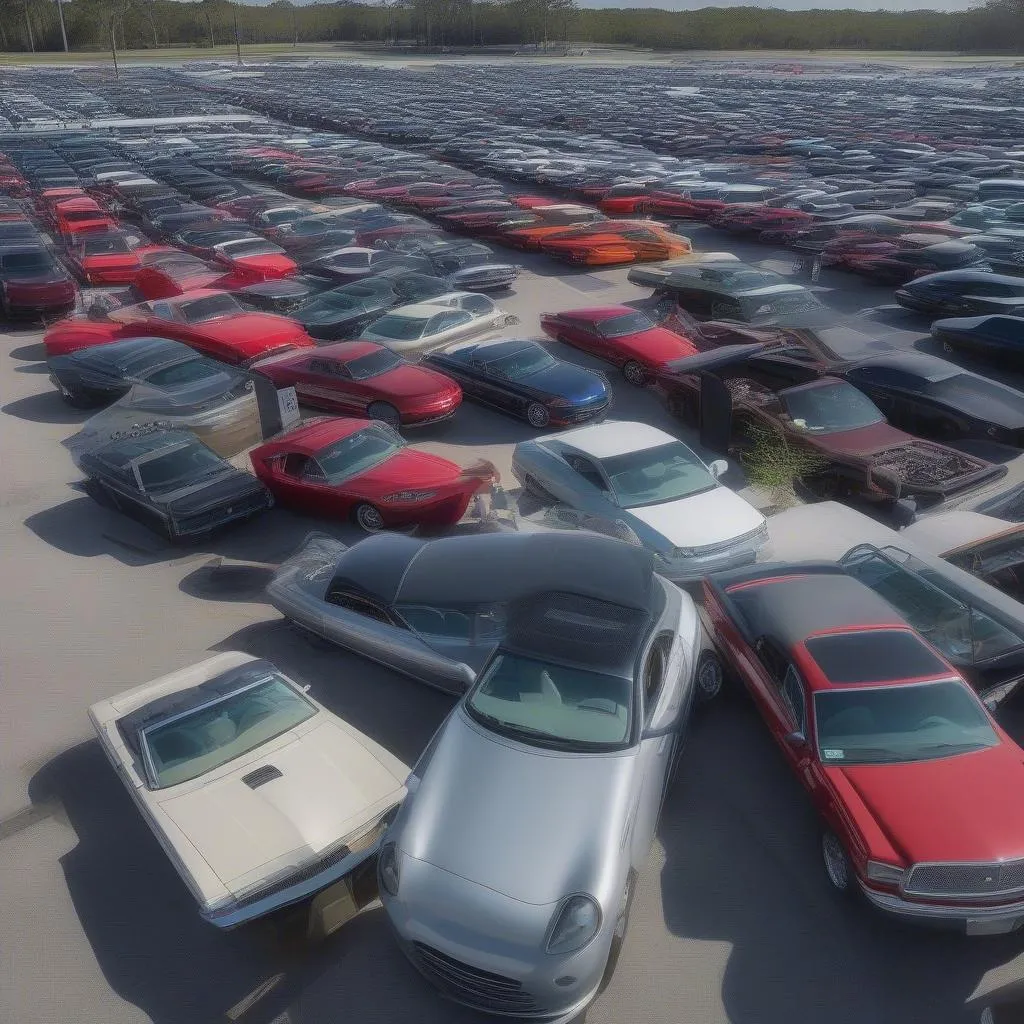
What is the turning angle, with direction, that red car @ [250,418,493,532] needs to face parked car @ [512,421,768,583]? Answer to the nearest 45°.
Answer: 0° — it already faces it

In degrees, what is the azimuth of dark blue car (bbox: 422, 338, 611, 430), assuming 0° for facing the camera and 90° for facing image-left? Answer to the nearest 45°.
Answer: approximately 315°

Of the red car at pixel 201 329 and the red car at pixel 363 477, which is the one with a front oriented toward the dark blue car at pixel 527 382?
the red car at pixel 201 329

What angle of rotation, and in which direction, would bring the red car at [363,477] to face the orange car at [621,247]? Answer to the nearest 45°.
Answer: approximately 90° to its left

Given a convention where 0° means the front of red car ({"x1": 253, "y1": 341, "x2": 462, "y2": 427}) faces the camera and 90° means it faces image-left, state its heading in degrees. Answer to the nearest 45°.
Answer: approximately 315°

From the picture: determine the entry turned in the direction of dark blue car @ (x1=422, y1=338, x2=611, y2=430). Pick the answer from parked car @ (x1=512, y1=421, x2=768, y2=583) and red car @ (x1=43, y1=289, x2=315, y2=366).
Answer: the red car

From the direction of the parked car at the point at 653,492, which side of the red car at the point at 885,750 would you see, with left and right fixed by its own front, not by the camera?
back

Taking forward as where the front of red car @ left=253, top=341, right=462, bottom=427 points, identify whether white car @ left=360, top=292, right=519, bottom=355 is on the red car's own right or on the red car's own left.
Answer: on the red car's own left

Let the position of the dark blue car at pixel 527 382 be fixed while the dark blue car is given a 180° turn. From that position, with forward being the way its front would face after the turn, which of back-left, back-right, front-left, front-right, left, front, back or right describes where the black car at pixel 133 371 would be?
front-left

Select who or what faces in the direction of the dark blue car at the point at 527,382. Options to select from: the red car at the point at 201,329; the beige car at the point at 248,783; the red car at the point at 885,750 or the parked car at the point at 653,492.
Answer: the red car at the point at 201,329

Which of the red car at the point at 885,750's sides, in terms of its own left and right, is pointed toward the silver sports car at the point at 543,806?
right
